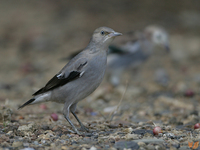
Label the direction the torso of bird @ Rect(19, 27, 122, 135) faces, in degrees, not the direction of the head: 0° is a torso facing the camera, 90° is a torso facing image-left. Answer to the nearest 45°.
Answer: approximately 270°

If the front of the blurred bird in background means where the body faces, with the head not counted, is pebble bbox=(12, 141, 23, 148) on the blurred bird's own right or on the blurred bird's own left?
on the blurred bird's own right

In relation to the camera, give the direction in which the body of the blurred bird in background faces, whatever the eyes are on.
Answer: to the viewer's right

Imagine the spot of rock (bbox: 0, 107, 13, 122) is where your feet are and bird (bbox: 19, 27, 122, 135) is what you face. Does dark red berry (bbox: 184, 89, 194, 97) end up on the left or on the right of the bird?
left

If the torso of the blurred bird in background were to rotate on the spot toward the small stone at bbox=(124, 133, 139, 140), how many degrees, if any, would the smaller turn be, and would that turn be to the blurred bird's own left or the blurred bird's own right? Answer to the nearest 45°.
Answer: approximately 90° to the blurred bird's own right

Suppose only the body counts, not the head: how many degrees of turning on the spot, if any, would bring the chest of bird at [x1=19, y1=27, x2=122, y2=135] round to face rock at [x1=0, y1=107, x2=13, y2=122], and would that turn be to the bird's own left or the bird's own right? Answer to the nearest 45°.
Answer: approximately 180°

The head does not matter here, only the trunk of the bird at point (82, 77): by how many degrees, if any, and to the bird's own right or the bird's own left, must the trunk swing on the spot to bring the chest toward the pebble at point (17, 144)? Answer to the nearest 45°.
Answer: approximately 135° to the bird's own right

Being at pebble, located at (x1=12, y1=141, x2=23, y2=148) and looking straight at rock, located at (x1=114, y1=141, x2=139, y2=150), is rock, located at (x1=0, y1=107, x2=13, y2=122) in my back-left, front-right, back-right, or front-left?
back-left

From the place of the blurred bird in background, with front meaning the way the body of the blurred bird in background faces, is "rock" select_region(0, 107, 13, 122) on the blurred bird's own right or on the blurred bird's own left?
on the blurred bird's own right

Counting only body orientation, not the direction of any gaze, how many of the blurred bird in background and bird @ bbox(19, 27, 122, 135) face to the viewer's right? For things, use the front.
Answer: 2
